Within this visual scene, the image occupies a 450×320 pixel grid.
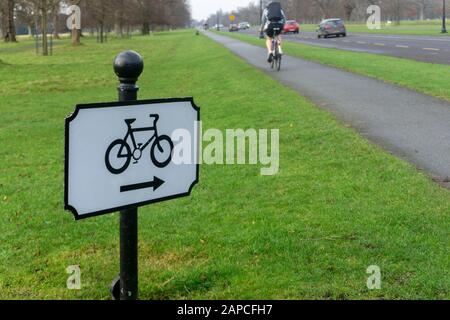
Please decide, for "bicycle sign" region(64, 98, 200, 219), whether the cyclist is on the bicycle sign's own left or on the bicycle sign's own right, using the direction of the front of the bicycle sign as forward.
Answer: on the bicycle sign's own left

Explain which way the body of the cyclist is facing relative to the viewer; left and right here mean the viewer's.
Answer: facing away from the viewer

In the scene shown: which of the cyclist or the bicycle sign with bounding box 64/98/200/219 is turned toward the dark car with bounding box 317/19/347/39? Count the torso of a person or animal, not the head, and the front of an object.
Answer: the cyclist

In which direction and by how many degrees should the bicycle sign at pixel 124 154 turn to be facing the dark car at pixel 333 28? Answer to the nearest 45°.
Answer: approximately 135° to its left

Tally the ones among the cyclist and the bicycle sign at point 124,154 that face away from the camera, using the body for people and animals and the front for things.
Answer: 1

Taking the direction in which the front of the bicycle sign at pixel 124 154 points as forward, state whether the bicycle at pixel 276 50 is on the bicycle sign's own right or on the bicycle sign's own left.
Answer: on the bicycle sign's own left

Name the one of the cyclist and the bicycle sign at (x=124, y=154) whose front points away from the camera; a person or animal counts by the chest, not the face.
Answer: the cyclist

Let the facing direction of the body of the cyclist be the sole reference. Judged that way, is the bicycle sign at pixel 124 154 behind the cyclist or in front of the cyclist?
behind

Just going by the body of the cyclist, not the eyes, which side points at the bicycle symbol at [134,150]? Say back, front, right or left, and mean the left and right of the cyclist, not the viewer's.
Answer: back
